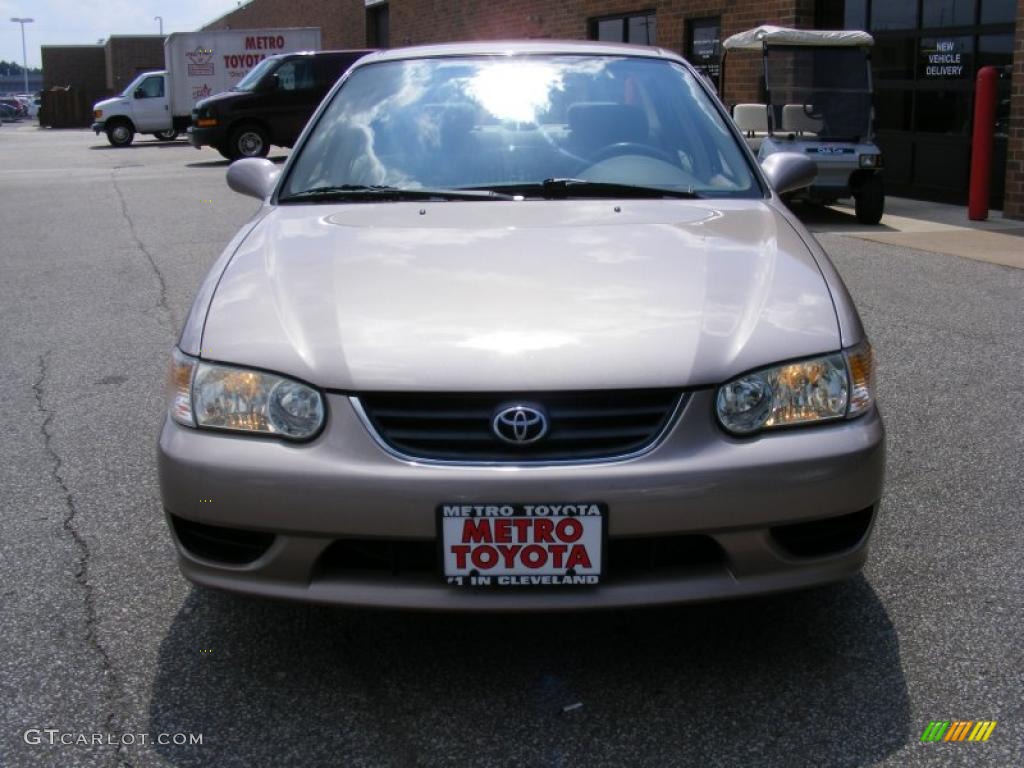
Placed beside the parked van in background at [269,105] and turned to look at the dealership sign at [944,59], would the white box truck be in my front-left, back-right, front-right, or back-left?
back-left

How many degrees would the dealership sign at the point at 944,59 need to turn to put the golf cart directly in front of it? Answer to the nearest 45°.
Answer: approximately 45° to its right

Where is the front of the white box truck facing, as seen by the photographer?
facing to the left of the viewer

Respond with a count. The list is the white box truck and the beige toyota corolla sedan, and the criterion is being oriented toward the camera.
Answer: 1

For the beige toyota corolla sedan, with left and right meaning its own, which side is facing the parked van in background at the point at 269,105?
back

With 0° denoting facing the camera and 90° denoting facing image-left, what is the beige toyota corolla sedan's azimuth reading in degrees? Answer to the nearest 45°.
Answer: approximately 0°

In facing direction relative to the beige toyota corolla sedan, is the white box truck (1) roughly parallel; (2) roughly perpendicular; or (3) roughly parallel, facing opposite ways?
roughly perpendicular

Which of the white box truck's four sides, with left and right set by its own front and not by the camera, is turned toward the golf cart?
left

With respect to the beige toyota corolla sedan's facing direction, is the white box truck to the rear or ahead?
to the rear

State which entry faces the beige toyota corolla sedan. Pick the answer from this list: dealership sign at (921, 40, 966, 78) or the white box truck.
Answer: the dealership sign

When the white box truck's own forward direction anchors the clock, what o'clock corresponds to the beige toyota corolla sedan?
The beige toyota corolla sedan is roughly at 9 o'clock from the white box truck.

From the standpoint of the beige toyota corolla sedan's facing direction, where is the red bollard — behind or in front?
behind

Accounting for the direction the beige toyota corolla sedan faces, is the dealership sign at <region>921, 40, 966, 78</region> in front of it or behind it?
behind
